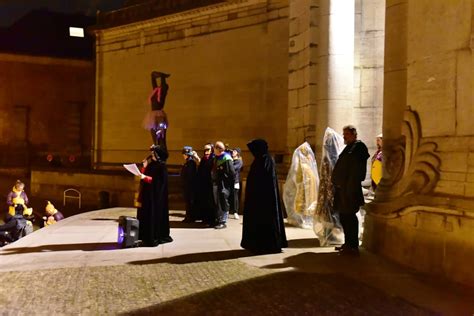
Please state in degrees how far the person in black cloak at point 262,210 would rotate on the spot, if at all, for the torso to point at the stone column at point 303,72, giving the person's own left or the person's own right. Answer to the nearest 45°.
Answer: approximately 90° to the person's own right

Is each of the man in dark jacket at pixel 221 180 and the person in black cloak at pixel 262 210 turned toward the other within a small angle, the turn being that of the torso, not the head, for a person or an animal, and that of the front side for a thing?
no

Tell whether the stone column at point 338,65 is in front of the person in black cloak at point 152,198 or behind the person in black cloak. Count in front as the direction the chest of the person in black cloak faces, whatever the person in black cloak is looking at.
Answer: behind

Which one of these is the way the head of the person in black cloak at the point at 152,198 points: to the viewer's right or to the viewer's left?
to the viewer's left

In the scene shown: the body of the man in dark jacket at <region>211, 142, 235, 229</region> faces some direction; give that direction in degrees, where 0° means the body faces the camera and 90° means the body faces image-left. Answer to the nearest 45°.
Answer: approximately 45°

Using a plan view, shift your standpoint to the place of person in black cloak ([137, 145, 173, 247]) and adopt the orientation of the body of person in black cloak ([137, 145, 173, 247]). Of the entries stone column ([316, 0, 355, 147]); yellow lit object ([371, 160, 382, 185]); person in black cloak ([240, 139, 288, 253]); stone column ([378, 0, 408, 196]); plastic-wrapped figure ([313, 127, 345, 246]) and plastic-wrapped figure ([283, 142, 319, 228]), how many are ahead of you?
0

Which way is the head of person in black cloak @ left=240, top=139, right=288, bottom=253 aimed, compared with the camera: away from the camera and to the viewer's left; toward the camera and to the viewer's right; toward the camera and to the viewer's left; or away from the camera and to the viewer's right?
away from the camera and to the viewer's left

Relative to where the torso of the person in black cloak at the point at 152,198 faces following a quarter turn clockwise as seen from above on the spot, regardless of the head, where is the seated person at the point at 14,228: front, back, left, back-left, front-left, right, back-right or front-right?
front-left

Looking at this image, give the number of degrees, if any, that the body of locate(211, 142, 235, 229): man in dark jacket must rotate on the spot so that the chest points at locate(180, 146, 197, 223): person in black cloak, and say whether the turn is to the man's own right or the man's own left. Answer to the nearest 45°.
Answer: approximately 90° to the man's own right

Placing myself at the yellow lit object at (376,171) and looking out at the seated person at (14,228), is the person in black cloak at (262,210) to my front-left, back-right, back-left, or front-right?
front-left

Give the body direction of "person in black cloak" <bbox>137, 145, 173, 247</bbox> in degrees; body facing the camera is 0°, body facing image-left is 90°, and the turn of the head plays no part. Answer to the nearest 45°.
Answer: approximately 90°

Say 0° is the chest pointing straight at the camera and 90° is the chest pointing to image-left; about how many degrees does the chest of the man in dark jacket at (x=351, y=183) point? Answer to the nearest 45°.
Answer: approximately 90°
